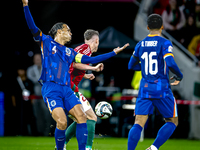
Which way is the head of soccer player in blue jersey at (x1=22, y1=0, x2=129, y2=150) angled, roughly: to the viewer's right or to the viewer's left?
to the viewer's right

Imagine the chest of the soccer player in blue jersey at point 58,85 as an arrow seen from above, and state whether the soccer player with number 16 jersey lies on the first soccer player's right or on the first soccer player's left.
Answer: on the first soccer player's left

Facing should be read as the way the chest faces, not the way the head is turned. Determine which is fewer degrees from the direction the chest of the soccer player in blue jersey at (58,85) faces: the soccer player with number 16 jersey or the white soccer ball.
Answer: the soccer player with number 16 jersey

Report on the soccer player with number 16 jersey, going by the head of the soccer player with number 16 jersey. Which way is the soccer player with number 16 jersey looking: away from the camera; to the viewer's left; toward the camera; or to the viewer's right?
away from the camera

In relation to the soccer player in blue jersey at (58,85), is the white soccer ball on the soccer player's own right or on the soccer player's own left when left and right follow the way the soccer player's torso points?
on the soccer player's own left

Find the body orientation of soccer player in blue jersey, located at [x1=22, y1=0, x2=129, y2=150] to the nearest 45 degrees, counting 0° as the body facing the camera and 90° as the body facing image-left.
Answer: approximately 315°
